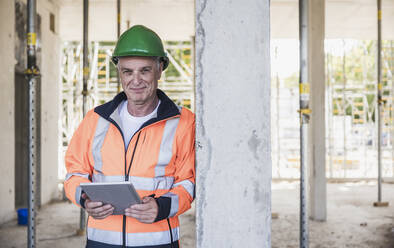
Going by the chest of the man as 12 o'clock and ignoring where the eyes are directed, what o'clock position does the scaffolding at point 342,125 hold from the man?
The scaffolding is roughly at 7 o'clock from the man.

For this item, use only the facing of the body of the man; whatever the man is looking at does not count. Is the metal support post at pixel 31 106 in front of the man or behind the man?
behind

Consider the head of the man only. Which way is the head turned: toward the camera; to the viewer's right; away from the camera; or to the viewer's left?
toward the camera

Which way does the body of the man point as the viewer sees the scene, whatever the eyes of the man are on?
toward the camera
